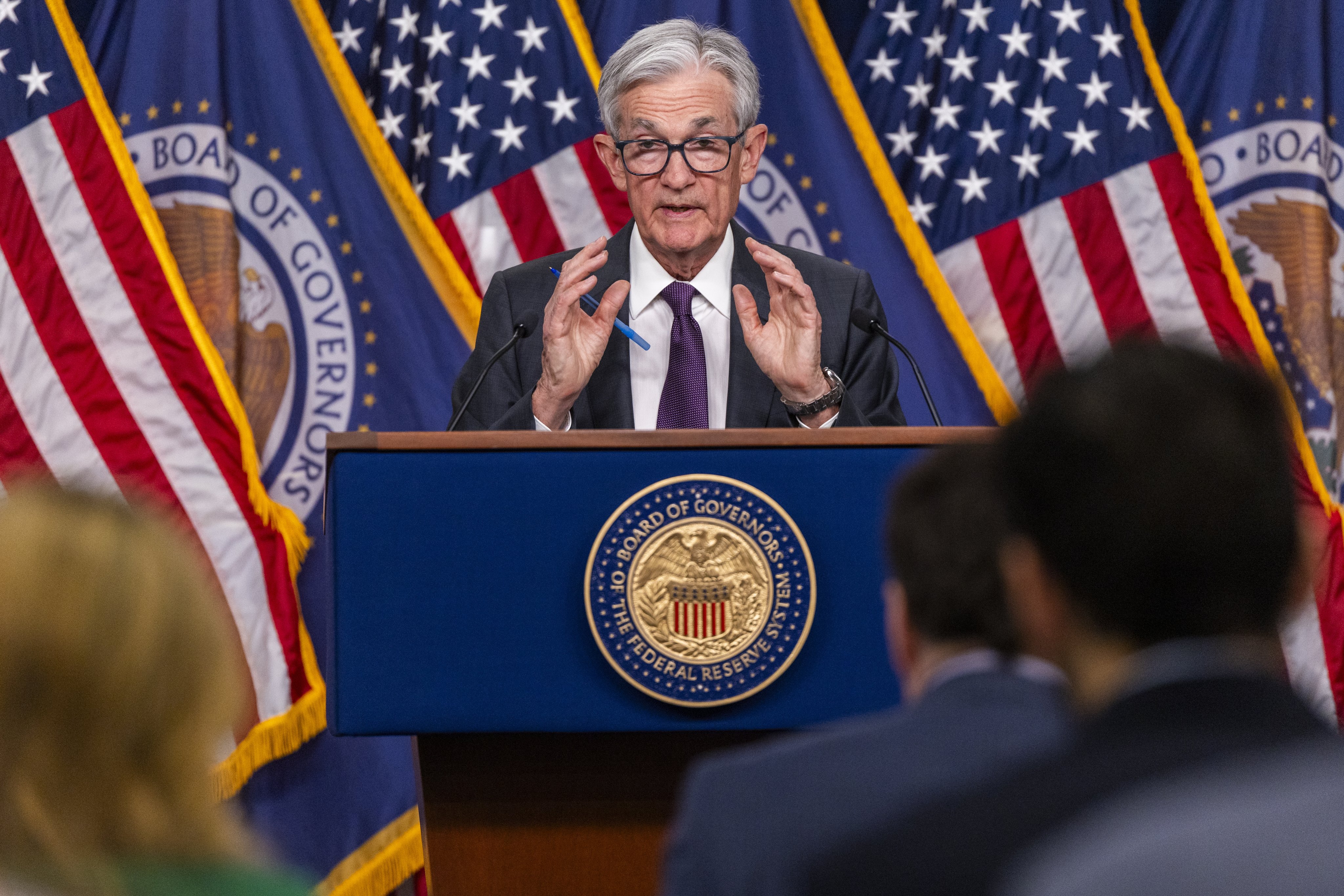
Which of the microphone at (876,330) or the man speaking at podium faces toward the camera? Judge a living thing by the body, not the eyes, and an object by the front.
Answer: the man speaking at podium

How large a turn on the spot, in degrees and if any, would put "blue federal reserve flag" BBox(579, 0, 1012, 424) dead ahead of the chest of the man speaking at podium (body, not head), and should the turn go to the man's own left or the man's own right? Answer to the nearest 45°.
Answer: approximately 180°

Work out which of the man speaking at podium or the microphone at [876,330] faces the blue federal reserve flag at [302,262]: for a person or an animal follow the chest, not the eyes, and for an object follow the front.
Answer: the microphone

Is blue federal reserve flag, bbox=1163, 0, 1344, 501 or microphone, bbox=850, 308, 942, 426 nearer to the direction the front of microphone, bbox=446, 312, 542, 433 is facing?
the blue federal reserve flag

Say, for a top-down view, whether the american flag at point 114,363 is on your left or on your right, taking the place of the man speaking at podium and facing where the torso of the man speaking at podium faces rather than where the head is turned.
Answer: on your right

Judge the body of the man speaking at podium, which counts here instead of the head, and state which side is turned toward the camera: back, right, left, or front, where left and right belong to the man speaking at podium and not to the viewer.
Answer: front

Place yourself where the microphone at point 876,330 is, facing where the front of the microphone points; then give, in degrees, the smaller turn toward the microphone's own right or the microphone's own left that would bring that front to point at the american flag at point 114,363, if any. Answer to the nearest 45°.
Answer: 0° — it already faces it

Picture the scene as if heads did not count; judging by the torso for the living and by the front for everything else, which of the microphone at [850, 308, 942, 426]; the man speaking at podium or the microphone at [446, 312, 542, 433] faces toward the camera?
the man speaking at podium

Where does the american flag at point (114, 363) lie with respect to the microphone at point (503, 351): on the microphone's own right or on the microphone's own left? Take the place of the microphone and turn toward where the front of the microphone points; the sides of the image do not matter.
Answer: on the microphone's own left

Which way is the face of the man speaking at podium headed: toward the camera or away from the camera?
toward the camera

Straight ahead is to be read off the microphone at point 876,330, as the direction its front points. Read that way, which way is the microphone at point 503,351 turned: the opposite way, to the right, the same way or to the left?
to the right

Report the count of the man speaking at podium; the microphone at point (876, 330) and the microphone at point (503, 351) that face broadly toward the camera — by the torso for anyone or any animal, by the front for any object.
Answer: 1

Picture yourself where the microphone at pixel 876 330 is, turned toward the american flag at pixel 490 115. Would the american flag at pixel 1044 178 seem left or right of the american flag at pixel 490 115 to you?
right

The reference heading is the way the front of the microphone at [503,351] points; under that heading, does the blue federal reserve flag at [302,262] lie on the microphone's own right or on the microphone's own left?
on the microphone's own left

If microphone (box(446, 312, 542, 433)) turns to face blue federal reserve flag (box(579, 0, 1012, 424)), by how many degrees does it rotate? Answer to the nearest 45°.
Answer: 0° — it already faces it

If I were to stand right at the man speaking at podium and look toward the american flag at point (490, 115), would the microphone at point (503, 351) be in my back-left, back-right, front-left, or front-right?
back-left

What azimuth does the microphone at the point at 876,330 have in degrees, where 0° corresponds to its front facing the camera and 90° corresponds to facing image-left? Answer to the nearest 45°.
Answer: approximately 135°

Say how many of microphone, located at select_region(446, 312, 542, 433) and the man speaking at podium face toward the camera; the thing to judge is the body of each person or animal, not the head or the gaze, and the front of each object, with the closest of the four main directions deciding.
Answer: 1

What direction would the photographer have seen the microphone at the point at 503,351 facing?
facing away from the viewer and to the right of the viewer
